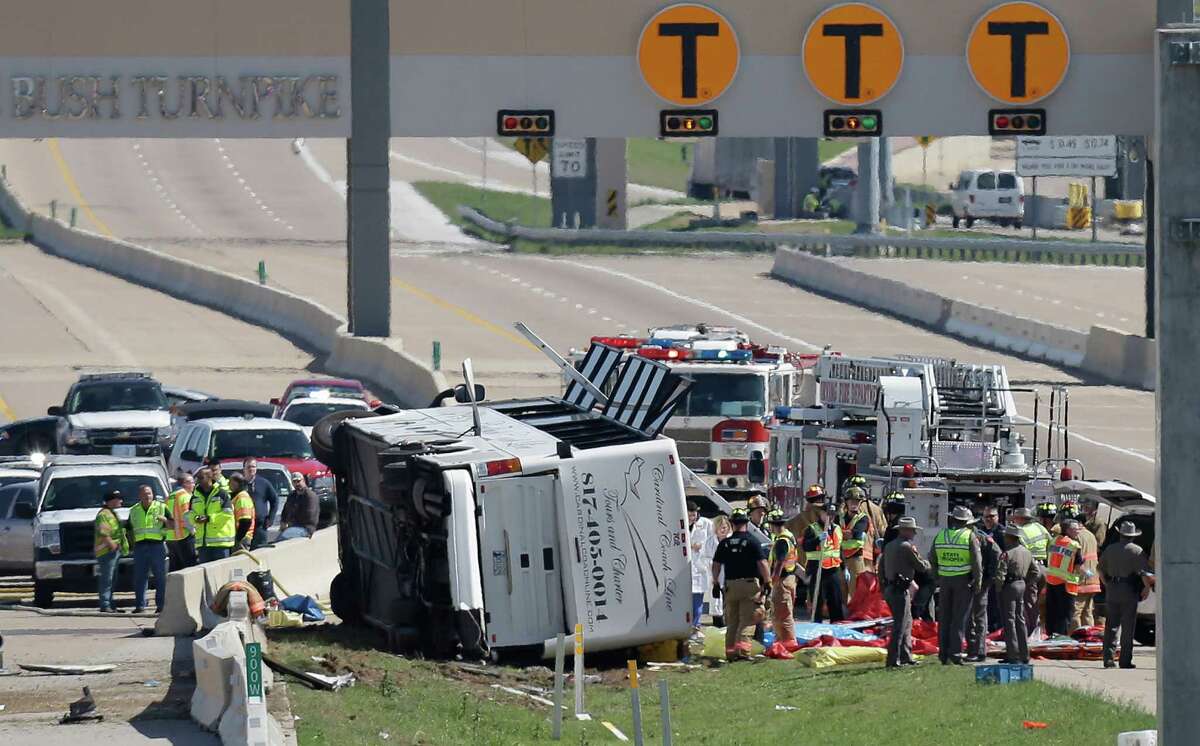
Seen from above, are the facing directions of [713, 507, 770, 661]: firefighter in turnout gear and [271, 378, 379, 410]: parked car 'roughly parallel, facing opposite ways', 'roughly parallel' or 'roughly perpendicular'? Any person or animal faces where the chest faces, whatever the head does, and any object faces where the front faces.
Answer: roughly parallel, facing opposite ways

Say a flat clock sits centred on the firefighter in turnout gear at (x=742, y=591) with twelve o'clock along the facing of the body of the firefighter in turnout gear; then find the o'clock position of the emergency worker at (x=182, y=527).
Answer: The emergency worker is roughly at 10 o'clock from the firefighter in turnout gear.

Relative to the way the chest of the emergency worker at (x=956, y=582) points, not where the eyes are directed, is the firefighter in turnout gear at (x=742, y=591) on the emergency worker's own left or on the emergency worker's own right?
on the emergency worker's own left

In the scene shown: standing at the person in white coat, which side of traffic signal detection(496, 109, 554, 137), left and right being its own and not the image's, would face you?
front

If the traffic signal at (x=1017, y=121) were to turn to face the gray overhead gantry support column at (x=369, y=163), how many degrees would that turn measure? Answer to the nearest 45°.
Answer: approximately 90° to its right

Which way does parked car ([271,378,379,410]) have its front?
toward the camera

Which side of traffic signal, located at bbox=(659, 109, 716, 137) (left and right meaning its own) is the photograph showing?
front

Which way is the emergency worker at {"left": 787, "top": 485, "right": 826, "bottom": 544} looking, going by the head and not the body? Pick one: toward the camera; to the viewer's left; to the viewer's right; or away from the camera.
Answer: toward the camera

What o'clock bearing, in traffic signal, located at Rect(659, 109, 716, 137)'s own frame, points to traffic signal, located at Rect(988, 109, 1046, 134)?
traffic signal, located at Rect(988, 109, 1046, 134) is roughly at 9 o'clock from traffic signal, located at Rect(659, 109, 716, 137).

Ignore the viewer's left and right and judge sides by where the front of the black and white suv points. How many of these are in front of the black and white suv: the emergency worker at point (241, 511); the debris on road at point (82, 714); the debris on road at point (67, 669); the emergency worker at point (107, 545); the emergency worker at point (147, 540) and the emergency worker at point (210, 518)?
6

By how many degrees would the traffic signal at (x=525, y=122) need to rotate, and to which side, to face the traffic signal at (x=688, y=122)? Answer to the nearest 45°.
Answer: approximately 90° to its left

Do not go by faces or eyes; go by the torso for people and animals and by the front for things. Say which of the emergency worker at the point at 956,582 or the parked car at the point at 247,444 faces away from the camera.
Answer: the emergency worker
